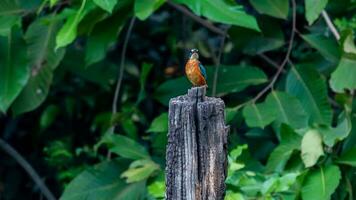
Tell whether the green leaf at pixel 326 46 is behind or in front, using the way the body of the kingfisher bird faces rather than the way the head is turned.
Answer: behind

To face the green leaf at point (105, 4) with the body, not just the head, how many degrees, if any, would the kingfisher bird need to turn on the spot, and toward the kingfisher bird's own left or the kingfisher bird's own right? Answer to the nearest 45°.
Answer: approximately 90° to the kingfisher bird's own right

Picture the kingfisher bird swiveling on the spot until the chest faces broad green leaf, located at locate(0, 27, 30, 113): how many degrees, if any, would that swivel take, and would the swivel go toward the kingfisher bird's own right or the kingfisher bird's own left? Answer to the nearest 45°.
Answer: approximately 90° to the kingfisher bird's own right

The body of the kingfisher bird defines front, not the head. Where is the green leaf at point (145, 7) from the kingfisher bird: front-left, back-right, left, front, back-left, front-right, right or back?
back-right

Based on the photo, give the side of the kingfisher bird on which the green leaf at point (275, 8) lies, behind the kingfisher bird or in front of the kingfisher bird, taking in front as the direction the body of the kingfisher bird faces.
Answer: behind

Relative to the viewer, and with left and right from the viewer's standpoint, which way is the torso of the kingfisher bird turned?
facing the viewer and to the left of the viewer

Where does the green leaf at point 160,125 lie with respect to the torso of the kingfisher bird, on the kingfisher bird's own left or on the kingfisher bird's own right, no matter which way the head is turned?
on the kingfisher bird's own right

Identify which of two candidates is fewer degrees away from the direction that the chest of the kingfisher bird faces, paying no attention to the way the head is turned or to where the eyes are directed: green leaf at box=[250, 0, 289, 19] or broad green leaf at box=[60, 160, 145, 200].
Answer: the broad green leaf

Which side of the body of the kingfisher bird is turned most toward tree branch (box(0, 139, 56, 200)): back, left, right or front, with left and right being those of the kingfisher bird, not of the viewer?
right

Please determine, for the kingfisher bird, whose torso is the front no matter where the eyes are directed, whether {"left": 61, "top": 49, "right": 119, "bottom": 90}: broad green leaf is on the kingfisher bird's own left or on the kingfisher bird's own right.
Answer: on the kingfisher bird's own right
